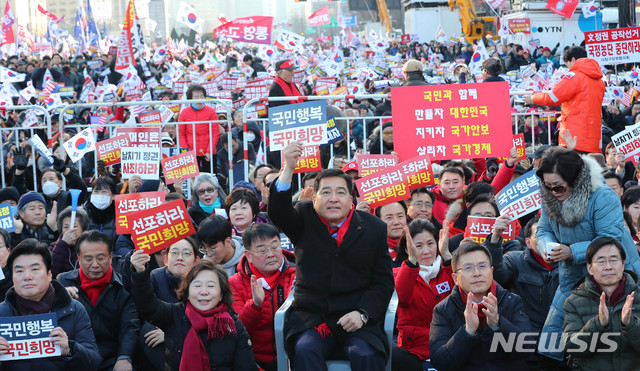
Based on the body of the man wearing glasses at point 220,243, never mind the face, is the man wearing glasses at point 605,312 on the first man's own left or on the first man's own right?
on the first man's own left

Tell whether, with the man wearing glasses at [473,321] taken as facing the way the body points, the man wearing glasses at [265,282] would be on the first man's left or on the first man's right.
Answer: on the first man's right

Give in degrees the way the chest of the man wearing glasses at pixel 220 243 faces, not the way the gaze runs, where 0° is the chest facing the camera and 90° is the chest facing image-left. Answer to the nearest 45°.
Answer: approximately 45°

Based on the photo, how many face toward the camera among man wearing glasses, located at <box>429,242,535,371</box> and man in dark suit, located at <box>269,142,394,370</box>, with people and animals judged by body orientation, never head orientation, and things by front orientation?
2

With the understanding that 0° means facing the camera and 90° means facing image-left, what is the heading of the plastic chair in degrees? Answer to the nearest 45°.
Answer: approximately 0°

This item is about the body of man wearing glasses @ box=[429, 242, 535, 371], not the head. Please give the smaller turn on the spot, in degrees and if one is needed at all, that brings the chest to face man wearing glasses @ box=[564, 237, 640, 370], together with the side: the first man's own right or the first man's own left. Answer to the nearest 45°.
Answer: approximately 90° to the first man's own left
